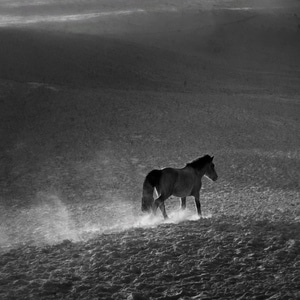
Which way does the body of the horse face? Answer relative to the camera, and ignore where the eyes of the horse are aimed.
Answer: to the viewer's right
